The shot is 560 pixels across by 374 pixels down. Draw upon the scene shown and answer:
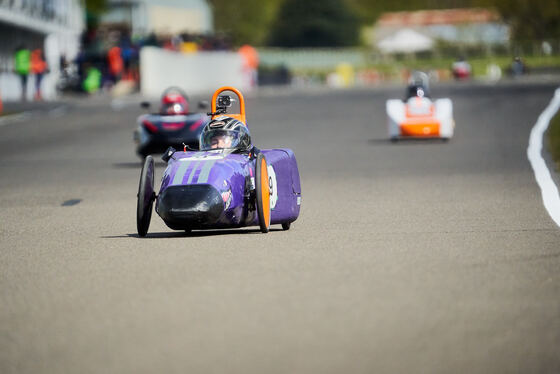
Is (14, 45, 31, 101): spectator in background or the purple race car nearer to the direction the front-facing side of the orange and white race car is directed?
the purple race car

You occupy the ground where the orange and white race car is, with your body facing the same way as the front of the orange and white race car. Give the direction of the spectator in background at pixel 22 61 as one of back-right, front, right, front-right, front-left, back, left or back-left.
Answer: back-right

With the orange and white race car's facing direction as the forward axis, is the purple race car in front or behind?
in front

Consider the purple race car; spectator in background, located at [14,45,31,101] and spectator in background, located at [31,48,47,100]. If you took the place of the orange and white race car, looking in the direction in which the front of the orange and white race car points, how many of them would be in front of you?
1

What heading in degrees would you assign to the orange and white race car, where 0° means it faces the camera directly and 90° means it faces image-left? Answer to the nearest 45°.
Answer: approximately 0°
